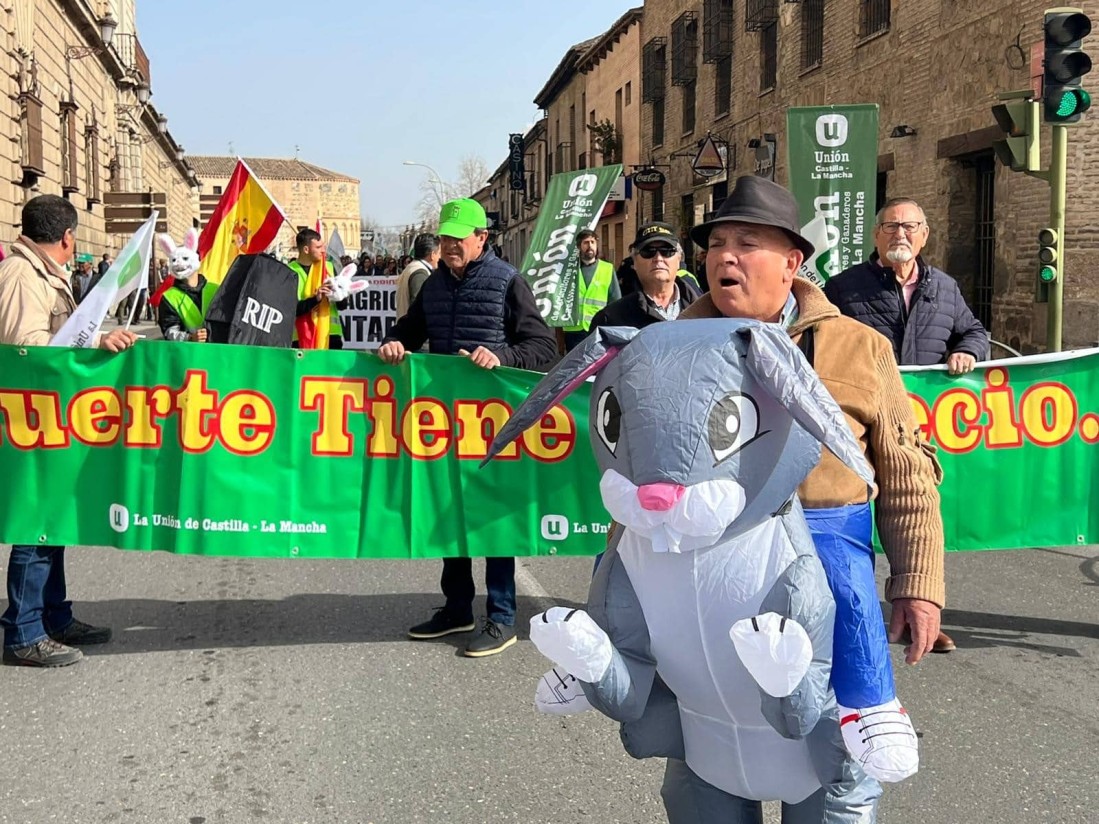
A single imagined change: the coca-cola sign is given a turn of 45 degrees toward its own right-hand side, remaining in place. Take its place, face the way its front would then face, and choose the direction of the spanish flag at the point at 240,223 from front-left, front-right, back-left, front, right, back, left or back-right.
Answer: front-left

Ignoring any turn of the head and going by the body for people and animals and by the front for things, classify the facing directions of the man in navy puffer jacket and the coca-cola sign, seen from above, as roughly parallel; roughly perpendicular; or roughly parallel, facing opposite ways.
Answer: roughly parallel

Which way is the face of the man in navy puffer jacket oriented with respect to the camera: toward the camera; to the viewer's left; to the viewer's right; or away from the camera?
toward the camera

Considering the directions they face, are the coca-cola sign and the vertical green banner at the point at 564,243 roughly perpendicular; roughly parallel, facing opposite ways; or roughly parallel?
roughly parallel

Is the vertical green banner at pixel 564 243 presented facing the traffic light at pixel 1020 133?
no

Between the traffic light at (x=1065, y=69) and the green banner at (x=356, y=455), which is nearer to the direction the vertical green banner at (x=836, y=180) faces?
the green banner

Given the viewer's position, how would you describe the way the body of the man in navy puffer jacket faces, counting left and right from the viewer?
facing the viewer

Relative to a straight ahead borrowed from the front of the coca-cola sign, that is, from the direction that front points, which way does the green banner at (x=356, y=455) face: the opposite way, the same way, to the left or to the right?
the same way

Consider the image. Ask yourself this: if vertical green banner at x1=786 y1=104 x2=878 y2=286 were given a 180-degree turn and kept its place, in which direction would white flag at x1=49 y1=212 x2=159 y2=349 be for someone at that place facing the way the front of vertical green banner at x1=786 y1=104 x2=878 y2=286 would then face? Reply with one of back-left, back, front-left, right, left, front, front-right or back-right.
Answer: back-left

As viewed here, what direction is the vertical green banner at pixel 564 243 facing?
toward the camera

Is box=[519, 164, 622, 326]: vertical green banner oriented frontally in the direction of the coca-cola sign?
no

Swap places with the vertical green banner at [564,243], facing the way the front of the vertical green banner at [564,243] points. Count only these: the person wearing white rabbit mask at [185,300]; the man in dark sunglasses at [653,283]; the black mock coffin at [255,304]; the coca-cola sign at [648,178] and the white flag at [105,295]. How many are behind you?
1

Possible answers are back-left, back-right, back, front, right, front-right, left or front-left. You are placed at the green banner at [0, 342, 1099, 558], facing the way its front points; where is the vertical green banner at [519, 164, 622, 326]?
back

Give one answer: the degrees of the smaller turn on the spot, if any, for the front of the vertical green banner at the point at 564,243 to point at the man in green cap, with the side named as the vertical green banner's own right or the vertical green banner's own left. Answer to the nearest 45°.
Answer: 0° — it already faces them

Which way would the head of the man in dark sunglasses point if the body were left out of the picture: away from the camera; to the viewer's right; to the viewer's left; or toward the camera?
toward the camera

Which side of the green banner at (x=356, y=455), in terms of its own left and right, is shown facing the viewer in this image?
front

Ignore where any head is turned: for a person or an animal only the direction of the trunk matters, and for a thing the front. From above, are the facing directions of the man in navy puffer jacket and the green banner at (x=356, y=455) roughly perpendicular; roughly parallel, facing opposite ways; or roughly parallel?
roughly parallel
